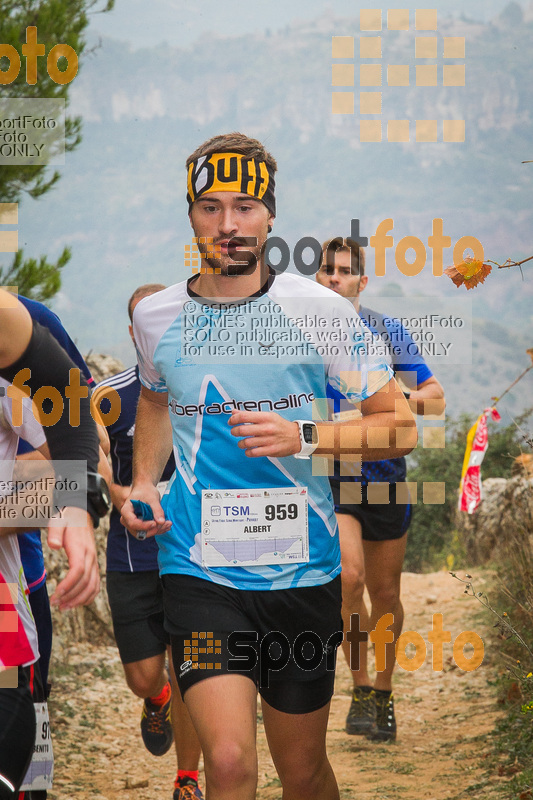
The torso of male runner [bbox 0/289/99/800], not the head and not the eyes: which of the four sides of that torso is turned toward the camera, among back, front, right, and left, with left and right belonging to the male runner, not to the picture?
front

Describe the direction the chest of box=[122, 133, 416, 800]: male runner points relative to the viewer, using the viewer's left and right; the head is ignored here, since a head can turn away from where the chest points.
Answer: facing the viewer

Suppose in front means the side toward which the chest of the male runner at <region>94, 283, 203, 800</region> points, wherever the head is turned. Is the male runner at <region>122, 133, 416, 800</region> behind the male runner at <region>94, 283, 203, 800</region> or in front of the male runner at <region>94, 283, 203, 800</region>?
in front

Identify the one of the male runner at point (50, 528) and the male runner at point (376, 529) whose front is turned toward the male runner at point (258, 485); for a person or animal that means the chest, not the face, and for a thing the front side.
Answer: the male runner at point (376, 529)

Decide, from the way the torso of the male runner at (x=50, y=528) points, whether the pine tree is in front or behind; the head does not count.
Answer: behind

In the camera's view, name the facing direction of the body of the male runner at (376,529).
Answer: toward the camera

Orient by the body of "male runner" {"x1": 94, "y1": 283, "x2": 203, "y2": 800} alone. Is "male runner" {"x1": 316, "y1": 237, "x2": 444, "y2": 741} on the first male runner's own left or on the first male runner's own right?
on the first male runner's own left

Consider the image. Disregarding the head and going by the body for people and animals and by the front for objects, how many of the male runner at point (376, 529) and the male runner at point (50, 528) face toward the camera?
2
